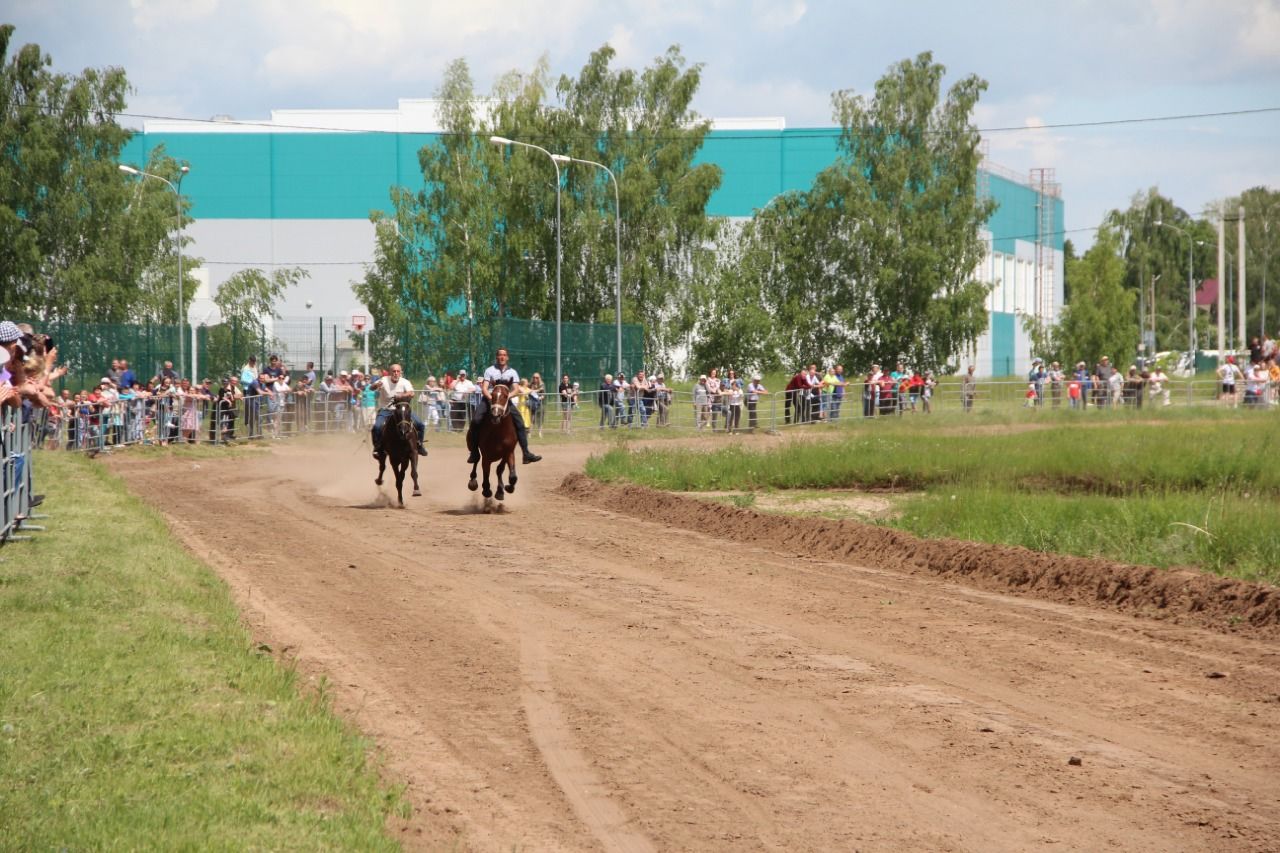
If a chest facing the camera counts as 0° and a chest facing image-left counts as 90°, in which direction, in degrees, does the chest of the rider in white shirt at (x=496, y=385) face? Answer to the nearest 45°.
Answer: approximately 0°

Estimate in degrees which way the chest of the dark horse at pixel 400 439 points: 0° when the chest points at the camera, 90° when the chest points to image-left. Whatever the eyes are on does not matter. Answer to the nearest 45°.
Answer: approximately 0°

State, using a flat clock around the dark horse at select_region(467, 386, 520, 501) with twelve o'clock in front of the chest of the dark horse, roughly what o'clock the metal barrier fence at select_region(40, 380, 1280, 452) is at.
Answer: The metal barrier fence is roughly at 6 o'clock from the dark horse.

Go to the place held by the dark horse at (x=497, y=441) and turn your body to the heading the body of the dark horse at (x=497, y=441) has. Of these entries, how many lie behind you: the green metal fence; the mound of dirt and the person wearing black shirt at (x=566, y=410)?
2

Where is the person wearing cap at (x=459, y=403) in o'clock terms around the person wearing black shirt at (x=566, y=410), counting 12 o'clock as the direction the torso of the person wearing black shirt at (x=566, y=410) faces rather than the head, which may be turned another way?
the person wearing cap at (x=459, y=403) is roughly at 2 o'clock from the person wearing black shirt at (x=566, y=410).

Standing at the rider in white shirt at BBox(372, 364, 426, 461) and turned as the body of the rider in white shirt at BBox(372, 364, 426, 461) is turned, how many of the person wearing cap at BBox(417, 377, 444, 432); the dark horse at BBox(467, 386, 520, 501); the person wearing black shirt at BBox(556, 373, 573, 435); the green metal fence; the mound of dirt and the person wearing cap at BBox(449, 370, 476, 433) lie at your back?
4

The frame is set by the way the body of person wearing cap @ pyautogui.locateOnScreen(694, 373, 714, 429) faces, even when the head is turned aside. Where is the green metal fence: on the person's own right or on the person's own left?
on the person's own right

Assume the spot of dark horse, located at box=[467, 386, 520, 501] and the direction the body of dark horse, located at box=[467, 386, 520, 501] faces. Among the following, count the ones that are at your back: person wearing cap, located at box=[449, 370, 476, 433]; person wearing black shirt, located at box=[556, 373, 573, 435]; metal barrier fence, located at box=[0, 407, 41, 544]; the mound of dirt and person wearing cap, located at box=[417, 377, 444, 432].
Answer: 3

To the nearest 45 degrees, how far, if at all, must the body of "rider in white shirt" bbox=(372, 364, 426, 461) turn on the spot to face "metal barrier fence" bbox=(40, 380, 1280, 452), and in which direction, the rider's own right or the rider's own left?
approximately 180°

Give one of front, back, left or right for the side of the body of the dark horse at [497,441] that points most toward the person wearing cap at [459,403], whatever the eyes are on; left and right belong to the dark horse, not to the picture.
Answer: back

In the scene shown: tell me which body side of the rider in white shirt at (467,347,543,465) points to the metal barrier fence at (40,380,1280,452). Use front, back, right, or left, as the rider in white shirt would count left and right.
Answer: back
